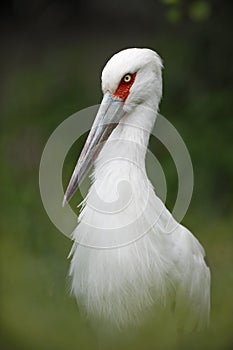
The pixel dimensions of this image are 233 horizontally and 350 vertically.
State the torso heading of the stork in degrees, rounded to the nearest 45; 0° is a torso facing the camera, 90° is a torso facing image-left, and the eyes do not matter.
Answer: approximately 45°
